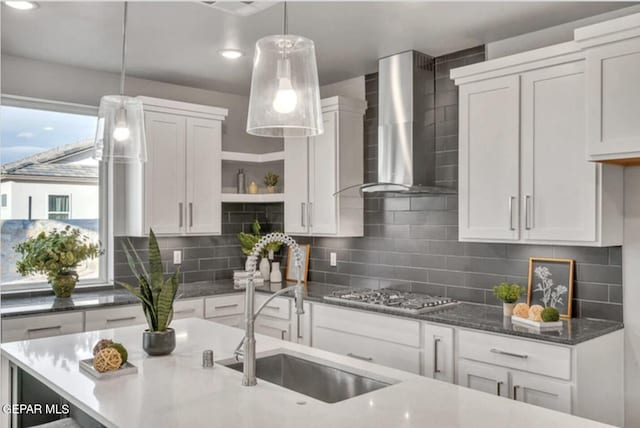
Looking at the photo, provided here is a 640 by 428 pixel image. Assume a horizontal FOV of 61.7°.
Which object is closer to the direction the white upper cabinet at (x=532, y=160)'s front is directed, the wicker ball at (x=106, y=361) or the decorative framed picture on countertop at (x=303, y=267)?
the wicker ball

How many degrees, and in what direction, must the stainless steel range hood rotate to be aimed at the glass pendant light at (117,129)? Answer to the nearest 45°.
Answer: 0° — it already faces it

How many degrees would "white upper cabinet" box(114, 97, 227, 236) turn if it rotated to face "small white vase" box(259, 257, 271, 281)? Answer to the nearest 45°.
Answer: approximately 90° to its left

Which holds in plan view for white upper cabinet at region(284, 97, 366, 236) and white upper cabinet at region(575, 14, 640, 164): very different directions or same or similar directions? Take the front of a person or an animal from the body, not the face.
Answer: same or similar directions

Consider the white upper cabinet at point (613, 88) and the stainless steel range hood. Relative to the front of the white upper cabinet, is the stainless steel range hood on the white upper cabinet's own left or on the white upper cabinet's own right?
on the white upper cabinet's own right

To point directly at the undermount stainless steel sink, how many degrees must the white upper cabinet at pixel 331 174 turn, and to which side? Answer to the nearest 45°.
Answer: approximately 45° to its left

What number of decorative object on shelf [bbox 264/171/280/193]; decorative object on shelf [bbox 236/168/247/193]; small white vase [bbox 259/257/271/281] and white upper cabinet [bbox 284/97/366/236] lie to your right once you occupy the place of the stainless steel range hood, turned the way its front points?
4

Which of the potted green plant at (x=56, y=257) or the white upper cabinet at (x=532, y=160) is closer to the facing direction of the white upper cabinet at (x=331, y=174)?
the potted green plant

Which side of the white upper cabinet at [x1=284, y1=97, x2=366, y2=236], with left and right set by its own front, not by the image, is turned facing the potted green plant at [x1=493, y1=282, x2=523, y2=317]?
left

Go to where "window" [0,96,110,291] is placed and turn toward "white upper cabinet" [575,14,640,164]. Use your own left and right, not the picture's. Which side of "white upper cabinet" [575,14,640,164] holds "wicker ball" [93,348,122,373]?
right

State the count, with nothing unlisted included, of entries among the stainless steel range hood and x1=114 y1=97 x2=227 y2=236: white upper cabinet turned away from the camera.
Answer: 0

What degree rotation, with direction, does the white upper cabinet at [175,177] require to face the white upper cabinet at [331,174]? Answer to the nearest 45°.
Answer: approximately 45° to its left

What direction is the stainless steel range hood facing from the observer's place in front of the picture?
facing the viewer and to the left of the viewer

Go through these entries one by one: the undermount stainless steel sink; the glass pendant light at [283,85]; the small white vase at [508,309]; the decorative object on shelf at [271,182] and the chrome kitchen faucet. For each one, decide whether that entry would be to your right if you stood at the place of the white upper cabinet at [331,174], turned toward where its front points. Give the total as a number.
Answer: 1

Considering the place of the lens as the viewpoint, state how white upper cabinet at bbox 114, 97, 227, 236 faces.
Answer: facing the viewer and to the right of the viewer

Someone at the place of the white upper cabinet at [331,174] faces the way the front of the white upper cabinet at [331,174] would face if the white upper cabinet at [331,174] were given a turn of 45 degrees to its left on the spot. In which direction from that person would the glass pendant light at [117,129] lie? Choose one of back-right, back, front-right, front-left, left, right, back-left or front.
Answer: front-right

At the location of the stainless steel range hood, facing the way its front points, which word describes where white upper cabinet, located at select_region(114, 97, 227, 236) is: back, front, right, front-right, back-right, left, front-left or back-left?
front-right

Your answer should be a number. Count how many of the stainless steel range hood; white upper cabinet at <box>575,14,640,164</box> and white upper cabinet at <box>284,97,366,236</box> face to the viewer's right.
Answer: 0

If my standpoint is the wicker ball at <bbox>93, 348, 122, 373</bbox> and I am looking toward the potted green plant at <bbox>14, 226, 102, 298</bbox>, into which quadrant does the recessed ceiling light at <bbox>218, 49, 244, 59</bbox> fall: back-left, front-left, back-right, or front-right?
front-right
